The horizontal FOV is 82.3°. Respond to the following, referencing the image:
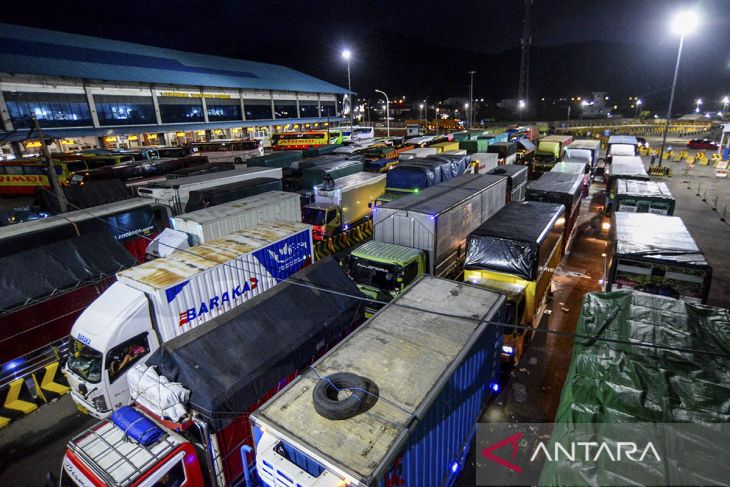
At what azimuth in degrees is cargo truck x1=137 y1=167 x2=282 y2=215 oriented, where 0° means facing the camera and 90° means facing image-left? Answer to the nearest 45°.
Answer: approximately 45°

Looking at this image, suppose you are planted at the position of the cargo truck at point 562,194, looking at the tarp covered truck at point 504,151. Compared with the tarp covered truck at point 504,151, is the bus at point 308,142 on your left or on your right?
left

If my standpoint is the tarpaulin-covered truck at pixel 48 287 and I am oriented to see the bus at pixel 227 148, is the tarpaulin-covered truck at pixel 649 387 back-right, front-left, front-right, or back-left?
back-right

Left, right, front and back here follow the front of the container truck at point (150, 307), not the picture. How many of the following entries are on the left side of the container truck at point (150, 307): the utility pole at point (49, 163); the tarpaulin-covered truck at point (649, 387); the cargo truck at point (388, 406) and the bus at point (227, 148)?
2

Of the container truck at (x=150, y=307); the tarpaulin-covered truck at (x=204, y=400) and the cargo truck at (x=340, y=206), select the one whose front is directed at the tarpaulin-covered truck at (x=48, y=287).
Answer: the cargo truck

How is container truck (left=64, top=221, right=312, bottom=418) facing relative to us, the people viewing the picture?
facing the viewer and to the left of the viewer

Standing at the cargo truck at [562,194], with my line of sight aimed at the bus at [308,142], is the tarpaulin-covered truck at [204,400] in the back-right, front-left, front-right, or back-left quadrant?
back-left

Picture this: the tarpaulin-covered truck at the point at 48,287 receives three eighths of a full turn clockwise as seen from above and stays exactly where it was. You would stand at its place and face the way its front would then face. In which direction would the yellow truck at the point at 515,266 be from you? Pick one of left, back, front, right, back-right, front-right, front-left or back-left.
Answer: back-right

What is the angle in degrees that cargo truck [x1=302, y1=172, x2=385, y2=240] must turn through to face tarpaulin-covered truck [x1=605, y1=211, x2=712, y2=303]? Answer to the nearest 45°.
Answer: approximately 90° to its left

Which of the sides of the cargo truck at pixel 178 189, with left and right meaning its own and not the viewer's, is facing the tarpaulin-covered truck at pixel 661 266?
left

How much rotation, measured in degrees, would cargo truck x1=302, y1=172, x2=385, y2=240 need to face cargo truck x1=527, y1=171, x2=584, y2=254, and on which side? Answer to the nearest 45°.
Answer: approximately 135° to its left

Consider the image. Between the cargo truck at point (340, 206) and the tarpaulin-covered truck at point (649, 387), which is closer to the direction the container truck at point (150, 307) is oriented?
the tarpaulin-covered truck
